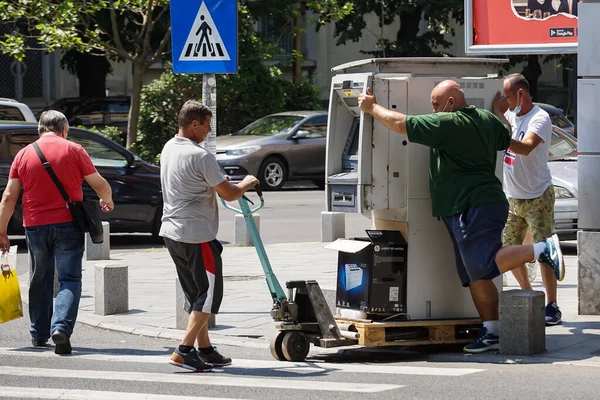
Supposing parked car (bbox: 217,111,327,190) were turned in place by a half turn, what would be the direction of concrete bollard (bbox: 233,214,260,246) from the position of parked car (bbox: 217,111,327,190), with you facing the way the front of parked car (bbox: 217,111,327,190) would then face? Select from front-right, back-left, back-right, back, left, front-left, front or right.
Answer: back-right

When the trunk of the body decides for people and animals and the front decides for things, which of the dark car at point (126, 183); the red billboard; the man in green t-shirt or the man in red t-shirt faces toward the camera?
the red billboard

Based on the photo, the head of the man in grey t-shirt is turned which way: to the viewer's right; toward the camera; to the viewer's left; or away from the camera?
to the viewer's right

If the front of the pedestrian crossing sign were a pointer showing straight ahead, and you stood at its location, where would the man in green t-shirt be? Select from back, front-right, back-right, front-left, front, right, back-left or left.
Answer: front-left

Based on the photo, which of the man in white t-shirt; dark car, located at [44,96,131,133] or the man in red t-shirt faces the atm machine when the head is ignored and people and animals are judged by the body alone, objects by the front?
the man in white t-shirt

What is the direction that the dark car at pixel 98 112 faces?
to the viewer's left

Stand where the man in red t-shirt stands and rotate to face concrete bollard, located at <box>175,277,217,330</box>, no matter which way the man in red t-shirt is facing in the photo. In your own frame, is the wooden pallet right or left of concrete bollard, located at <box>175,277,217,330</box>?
right

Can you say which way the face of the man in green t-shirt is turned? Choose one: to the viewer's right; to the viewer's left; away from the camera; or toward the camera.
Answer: to the viewer's left

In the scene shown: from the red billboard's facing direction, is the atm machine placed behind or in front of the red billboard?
in front

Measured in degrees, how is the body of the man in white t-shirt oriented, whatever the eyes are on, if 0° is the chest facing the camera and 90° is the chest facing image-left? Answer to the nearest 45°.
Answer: approximately 45°
